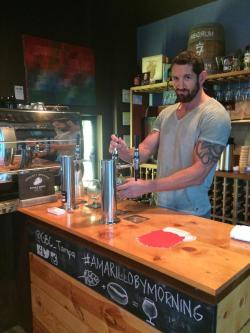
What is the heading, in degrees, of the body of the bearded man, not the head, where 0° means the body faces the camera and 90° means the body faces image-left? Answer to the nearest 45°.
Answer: approximately 45°

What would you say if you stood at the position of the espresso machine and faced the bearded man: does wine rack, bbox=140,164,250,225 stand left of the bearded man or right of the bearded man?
left

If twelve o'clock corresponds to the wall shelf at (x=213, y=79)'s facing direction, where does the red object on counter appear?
The red object on counter is roughly at 11 o'clock from the wall shelf.

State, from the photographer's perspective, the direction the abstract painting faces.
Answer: facing the viewer and to the right of the viewer

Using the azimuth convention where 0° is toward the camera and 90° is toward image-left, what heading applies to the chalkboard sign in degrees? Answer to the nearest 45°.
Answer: approximately 0°

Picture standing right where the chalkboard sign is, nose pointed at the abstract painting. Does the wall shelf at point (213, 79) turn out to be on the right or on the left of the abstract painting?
right

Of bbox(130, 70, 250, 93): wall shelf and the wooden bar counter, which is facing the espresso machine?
the wall shelf

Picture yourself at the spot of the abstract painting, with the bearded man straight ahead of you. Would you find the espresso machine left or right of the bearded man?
right

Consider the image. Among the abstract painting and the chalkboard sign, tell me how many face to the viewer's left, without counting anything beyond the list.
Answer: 0

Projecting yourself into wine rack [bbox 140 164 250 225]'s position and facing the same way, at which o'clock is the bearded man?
The bearded man is roughly at 11 o'clock from the wine rack.
